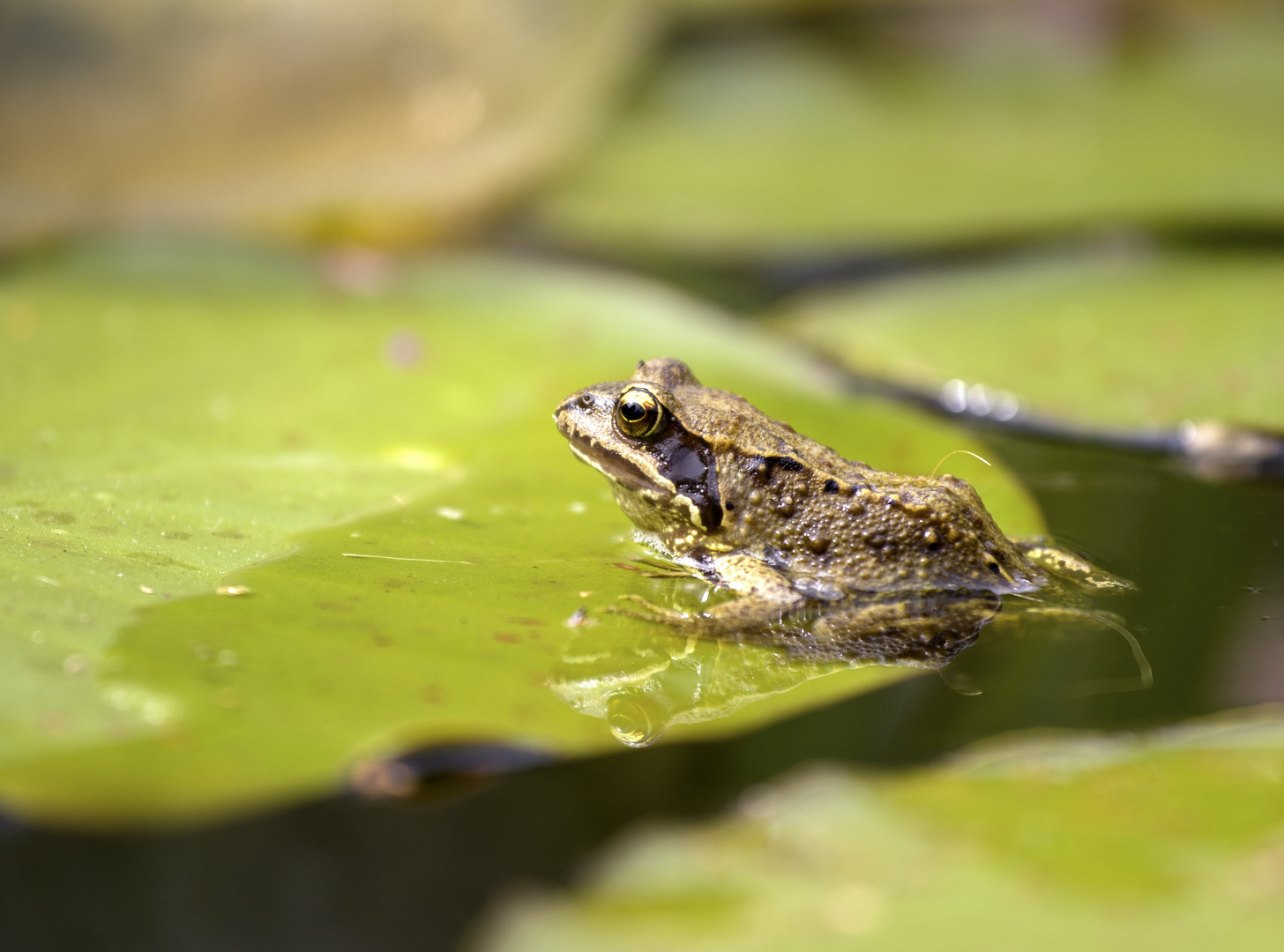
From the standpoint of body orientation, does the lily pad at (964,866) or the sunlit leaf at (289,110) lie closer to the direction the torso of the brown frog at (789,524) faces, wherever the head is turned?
the sunlit leaf

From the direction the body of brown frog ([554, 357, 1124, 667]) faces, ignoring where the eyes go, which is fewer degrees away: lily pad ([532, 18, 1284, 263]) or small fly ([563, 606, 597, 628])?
the small fly

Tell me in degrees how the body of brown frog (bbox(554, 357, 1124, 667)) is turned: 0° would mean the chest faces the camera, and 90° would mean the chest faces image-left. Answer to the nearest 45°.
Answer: approximately 90°

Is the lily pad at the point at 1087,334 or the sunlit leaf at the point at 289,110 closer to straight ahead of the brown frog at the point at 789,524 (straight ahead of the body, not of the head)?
the sunlit leaf

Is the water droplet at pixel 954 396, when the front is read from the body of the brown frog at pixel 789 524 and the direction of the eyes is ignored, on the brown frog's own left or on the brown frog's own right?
on the brown frog's own right

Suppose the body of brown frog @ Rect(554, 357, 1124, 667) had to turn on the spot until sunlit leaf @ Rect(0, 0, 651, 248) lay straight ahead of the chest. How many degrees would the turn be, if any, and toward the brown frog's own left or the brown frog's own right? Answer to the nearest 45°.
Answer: approximately 45° to the brown frog's own right

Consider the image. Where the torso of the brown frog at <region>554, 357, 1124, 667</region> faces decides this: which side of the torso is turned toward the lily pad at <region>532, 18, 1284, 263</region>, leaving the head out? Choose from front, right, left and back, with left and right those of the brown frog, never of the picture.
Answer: right

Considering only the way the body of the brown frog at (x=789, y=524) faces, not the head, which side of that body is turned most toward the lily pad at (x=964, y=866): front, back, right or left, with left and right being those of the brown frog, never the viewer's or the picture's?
left

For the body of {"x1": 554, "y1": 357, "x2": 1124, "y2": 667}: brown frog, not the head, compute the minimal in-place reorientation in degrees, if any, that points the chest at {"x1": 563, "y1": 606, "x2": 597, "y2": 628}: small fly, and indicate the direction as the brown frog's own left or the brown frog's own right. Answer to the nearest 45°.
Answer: approximately 45° to the brown frog's own left
